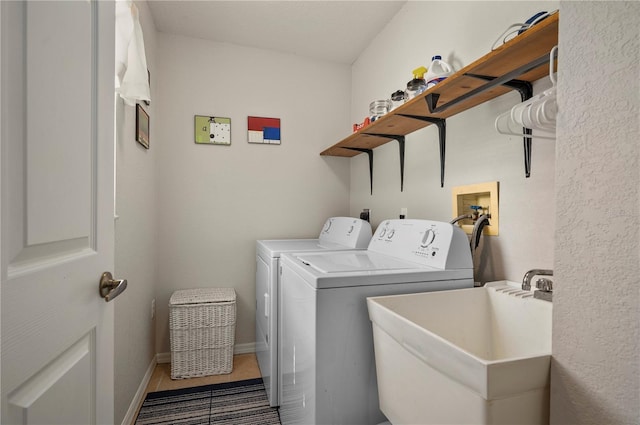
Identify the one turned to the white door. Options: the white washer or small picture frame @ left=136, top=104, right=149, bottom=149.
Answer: the white washer

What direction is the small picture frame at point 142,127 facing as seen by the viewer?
to the viewer's right

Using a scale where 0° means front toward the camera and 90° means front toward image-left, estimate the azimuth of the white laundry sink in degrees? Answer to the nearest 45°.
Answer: approximately 45°

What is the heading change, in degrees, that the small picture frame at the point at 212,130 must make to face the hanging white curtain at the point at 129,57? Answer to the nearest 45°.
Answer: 0° — it already faces it

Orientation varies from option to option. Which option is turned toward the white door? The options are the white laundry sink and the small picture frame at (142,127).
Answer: the white laundry sink

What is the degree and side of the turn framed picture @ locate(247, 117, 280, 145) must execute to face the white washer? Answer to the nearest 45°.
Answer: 0° — it already faces it

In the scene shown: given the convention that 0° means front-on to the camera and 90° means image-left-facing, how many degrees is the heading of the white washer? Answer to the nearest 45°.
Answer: approximately 45°

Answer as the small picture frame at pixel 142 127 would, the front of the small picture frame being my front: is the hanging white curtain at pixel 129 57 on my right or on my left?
on my right

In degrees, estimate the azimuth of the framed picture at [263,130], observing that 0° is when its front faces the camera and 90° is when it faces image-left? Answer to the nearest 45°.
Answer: approximately 0°

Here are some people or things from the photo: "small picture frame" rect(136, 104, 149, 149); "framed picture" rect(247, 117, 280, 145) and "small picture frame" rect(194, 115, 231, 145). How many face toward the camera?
2
